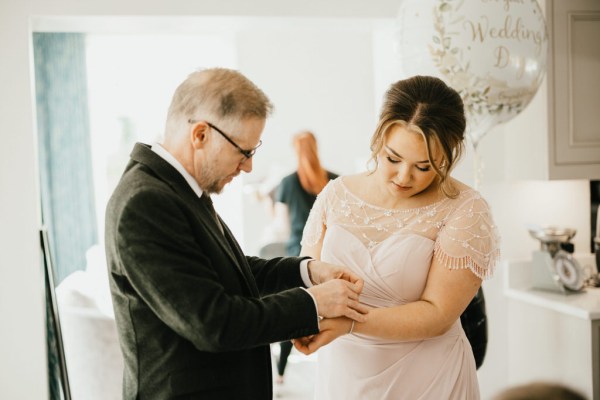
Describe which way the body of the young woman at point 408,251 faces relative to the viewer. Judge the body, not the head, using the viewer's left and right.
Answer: facing the viewer and to the left of the viewer

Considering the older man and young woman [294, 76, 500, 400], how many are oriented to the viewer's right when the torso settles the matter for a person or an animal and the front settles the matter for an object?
1

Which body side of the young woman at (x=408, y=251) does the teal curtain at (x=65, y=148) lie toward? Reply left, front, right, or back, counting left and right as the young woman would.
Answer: right

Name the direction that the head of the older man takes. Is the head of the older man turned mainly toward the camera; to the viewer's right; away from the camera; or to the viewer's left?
to the viewer's right

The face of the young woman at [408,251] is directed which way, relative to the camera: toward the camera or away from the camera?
toward the camera

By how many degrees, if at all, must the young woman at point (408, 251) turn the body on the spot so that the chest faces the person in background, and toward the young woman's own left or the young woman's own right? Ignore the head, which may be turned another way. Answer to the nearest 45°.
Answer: approximately 135° to the young woman's own right

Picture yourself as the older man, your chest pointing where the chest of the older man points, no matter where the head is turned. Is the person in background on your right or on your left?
on your left

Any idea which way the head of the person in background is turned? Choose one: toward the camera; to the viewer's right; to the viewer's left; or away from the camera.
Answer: away from the camera

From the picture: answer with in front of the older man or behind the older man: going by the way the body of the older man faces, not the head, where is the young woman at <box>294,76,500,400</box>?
in front

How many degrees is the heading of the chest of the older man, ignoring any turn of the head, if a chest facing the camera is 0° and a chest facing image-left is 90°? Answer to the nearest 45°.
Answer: approximately 270°
